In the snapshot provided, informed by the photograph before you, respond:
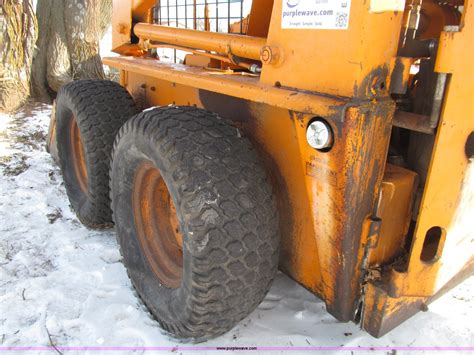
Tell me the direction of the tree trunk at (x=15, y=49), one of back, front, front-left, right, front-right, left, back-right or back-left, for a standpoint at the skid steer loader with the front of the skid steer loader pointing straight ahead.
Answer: front

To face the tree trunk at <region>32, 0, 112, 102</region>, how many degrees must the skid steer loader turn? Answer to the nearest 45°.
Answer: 0° — it already faces it

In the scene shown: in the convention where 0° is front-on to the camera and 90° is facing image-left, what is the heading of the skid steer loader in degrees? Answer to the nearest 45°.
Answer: approximately 135°
